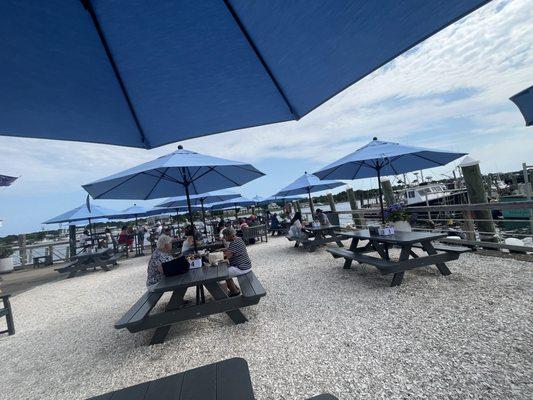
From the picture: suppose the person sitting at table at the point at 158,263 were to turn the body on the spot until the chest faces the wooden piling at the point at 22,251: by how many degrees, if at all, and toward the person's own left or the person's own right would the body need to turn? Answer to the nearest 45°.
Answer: approximately 135° to the person's own left

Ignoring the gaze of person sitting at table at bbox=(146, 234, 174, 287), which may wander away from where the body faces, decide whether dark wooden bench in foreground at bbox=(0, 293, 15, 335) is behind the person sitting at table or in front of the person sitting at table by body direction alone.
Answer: behind

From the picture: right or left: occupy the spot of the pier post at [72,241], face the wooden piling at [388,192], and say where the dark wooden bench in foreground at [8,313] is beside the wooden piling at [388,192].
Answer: right

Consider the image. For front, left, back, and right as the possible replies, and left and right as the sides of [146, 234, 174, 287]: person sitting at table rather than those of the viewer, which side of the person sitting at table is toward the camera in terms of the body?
right

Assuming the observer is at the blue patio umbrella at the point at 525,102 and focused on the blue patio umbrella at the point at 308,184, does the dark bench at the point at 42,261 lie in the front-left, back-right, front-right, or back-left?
front-left

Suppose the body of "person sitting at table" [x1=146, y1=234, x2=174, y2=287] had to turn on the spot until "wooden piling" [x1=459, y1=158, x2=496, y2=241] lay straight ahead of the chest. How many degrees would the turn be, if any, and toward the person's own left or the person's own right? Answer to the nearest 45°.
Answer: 0° — they already face it

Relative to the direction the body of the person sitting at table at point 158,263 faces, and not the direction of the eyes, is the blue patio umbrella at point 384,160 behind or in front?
in front

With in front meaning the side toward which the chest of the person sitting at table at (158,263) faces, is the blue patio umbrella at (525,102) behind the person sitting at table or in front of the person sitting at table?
in front

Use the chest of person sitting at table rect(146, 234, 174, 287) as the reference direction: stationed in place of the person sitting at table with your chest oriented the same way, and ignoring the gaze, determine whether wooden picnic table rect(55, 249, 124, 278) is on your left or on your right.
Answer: on your left

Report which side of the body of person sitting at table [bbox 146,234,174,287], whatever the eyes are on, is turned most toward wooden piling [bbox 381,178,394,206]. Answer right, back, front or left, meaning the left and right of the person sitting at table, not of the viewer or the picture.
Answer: front

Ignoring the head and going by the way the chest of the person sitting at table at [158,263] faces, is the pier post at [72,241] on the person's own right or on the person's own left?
on the person's own left

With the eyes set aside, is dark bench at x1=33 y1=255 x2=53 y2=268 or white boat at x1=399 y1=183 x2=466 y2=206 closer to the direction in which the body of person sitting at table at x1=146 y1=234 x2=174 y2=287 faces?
the white boat
